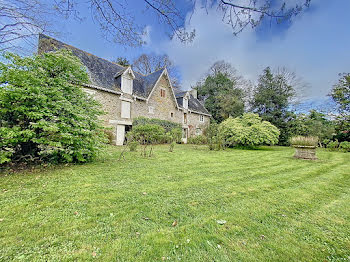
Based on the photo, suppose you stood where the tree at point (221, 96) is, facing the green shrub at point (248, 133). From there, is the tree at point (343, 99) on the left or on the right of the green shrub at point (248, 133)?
left

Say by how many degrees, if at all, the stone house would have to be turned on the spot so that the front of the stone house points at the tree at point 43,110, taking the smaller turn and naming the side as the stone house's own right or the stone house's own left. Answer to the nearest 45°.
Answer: approximately 45° to the stone house's own right

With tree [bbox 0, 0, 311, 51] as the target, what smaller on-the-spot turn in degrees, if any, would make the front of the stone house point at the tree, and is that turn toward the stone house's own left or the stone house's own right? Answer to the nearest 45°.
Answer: approximately 45° to the stone house's own right

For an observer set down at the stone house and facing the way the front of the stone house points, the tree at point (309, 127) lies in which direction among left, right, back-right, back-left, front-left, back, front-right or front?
front-left

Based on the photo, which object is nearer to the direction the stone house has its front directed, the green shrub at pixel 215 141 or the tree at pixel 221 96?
the green shrub
